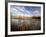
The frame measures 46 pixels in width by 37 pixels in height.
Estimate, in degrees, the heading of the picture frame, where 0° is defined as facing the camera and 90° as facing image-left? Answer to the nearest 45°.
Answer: approximately 315°
